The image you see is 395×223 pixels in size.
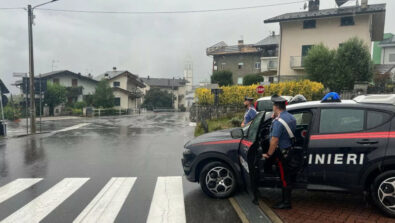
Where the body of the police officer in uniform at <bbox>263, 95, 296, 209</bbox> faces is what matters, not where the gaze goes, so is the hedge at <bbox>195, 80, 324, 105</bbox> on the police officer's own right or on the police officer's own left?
on the police officer's own right

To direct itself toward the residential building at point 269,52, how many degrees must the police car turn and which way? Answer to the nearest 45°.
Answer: approximately 90° to its right

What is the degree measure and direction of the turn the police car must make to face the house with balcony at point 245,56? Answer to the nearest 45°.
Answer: approximately 90° to its right

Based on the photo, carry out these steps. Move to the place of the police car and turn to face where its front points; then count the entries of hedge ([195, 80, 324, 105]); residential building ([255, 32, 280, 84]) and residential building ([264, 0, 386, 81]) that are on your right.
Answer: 3

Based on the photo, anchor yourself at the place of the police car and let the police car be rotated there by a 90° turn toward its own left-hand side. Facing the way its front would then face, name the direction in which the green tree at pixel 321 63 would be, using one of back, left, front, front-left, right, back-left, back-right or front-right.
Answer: back

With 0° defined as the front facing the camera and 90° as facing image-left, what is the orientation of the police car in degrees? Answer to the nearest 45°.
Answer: approximately 90°

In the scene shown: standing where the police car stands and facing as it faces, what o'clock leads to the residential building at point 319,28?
The residential building is roughly at 3 o'clock from the police car.

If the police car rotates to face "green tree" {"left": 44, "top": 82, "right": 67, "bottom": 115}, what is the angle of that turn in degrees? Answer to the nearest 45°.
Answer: approximately 45° to its right

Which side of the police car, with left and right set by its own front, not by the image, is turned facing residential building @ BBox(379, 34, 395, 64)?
right

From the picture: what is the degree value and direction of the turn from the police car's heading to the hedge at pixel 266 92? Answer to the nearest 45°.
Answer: approximately 90° to its right
